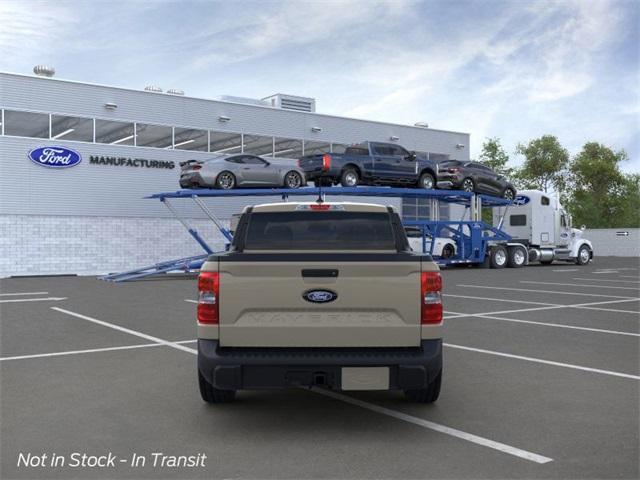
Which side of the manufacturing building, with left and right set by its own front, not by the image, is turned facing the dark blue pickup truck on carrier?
front

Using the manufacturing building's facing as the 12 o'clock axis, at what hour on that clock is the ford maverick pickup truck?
The ford maverick pickup truck is roughly at 1 o'clock from the manufacturing building.

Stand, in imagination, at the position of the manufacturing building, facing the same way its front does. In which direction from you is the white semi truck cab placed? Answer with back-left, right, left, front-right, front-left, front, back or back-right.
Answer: front-left

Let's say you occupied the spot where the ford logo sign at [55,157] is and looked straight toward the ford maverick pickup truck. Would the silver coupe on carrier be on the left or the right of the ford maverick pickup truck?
left

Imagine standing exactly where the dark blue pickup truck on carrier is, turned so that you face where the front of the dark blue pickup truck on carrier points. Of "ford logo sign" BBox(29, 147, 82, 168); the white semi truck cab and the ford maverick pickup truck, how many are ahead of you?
1

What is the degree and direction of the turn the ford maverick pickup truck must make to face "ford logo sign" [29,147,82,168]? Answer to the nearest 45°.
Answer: approximately 45° to its left

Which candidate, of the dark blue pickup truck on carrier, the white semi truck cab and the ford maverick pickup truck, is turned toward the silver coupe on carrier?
the ford maverick pickup truck

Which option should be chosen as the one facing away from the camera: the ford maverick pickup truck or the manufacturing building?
the ford maverick pickup truck

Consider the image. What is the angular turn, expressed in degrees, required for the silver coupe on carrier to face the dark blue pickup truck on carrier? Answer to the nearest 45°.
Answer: approximately 45° to its right

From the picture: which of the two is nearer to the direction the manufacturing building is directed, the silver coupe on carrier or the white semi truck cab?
the silver coupe on carrier

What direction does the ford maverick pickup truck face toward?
away from the camera

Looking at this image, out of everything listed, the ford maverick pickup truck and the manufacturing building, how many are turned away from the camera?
1

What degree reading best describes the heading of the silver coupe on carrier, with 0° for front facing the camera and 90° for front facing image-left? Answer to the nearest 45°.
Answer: approximately 225°

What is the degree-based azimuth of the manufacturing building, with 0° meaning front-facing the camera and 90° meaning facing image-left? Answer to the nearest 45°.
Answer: approximately 315°

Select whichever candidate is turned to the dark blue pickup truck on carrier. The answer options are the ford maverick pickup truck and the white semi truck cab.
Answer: the ford maverick pickup truck

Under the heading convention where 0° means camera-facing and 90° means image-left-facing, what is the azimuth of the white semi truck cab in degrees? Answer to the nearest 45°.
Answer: approximately 225°

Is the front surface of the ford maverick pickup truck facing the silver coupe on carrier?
yes
